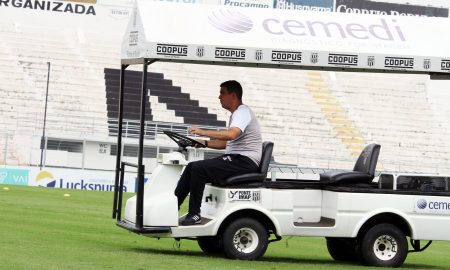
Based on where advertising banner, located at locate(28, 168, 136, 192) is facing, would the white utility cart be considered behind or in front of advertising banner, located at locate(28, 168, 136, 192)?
in front

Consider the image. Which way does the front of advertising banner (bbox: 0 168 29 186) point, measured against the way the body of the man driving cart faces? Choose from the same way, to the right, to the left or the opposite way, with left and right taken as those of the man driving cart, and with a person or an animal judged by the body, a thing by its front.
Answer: to the left

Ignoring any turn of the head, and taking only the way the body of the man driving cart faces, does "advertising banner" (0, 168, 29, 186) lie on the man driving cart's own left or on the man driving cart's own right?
on the man driving cart's own right

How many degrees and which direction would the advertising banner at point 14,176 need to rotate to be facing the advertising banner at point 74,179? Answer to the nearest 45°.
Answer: approximately 90° to its left

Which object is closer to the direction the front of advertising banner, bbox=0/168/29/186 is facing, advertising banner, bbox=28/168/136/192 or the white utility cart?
the white utility cart

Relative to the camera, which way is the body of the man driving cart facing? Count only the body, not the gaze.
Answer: to the viewer's left

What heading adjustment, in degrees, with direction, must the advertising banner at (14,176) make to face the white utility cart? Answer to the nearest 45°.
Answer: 0° — it already faces it

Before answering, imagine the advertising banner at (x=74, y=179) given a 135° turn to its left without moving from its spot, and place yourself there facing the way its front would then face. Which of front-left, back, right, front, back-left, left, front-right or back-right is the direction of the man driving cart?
back-right

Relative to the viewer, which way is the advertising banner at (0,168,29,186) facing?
toward the camera

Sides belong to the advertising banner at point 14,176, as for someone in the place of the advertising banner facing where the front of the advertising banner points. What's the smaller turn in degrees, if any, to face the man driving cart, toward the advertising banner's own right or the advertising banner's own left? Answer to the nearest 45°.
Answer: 0° — it already faces them

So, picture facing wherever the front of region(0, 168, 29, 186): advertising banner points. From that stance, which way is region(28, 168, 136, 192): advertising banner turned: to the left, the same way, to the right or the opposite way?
the same way
